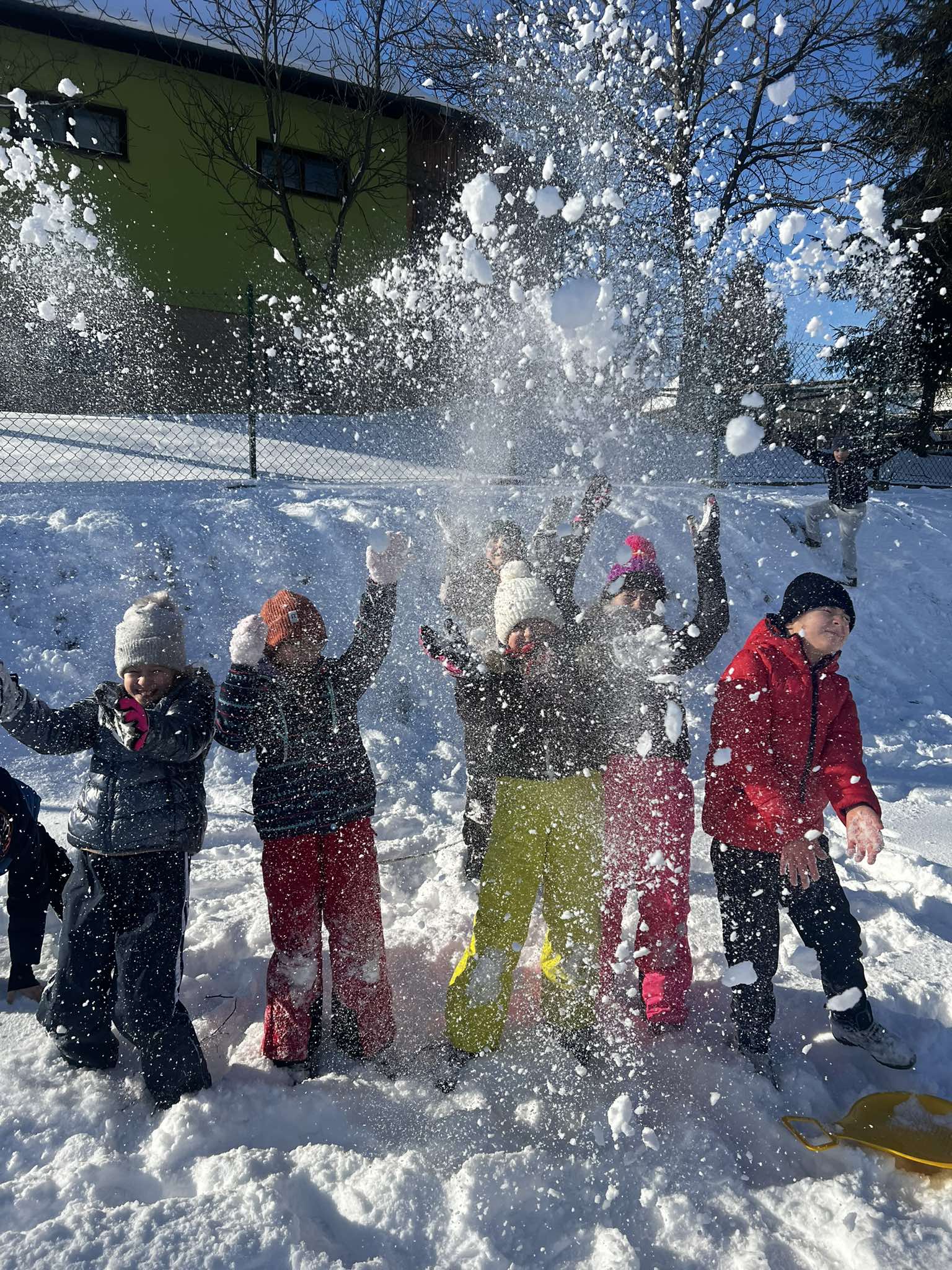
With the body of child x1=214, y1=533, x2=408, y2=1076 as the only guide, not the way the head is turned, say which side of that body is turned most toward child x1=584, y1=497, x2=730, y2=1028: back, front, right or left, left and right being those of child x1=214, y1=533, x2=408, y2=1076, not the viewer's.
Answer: left

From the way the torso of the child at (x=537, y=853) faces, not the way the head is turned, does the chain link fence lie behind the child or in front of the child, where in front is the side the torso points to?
behind

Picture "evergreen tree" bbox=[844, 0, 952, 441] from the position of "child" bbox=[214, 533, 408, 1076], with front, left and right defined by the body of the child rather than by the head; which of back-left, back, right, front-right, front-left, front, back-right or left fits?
back-left

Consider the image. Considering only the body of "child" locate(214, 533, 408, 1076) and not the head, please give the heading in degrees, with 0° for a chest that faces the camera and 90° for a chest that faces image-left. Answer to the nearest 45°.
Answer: approximately 0°

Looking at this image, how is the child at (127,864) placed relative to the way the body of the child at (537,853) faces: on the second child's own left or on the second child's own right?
on the second child's own right
